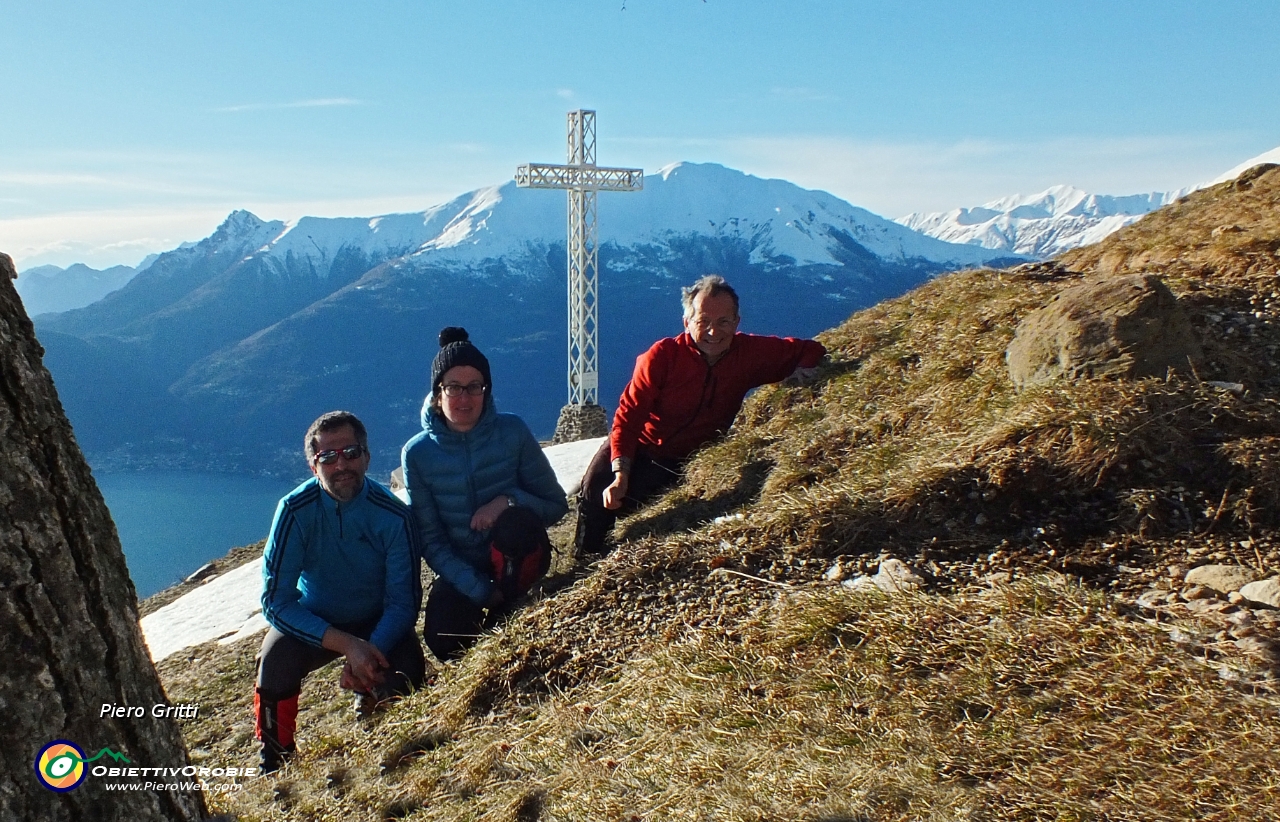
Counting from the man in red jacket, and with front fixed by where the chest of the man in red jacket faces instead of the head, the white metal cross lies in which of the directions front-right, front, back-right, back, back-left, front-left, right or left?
back

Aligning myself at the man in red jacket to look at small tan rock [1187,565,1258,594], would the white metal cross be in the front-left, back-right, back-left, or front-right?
back-left

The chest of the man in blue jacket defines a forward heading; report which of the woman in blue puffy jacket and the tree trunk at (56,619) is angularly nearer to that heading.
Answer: the tree trunk

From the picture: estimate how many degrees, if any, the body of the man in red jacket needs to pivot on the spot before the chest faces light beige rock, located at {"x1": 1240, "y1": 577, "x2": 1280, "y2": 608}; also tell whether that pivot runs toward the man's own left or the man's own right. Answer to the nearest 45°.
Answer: approximately 45° to the man's own left

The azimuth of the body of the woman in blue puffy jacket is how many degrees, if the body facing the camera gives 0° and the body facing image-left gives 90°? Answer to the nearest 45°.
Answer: approximately 0°

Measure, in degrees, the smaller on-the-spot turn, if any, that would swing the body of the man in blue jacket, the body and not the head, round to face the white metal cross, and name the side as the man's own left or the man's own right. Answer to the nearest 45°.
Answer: approximately 180°

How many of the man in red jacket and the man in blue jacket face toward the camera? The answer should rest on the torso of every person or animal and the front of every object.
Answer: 2
